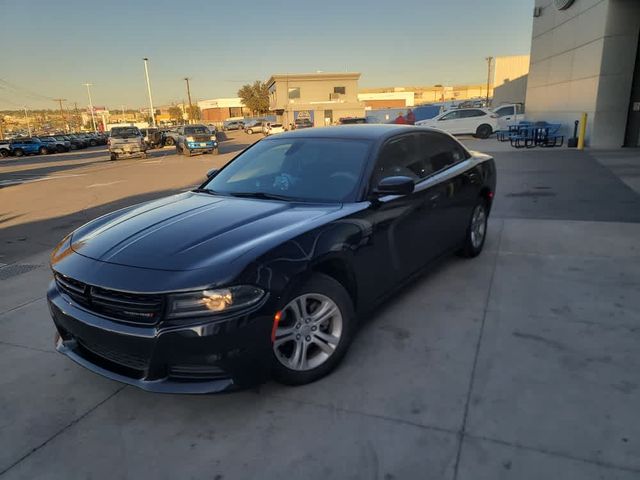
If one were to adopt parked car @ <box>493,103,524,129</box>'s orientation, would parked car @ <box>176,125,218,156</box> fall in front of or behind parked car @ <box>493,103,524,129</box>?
in front

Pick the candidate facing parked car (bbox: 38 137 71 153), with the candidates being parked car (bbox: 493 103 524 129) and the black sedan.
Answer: parked car (bbox: 493 103 524 129)

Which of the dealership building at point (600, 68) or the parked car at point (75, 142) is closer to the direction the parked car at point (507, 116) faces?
the parked car

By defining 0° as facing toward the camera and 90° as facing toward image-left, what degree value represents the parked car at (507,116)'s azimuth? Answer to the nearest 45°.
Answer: approximately 90°

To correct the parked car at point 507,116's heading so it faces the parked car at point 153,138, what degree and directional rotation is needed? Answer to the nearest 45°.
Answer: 0° — it already faces it

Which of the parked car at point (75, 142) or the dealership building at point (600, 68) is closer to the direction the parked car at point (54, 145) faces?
the dealership building

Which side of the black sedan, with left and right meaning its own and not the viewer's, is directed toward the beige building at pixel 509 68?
back

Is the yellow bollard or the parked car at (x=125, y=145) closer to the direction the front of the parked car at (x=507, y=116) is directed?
the parked car

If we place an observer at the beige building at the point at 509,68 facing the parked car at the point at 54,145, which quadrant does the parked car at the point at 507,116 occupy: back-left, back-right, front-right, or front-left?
front-left

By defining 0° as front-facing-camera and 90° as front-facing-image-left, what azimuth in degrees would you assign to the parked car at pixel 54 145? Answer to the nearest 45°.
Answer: approximately 315°

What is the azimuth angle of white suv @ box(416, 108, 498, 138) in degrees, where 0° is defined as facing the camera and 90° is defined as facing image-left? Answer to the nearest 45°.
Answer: approximately 90°

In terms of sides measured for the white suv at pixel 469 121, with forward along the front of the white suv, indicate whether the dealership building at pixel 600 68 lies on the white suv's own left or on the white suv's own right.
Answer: on the white suv's own left

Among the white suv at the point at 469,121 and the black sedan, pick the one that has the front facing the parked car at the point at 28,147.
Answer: the white suv

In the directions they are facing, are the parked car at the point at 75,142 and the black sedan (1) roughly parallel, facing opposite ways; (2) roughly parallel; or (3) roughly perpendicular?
roughly perpendicular
